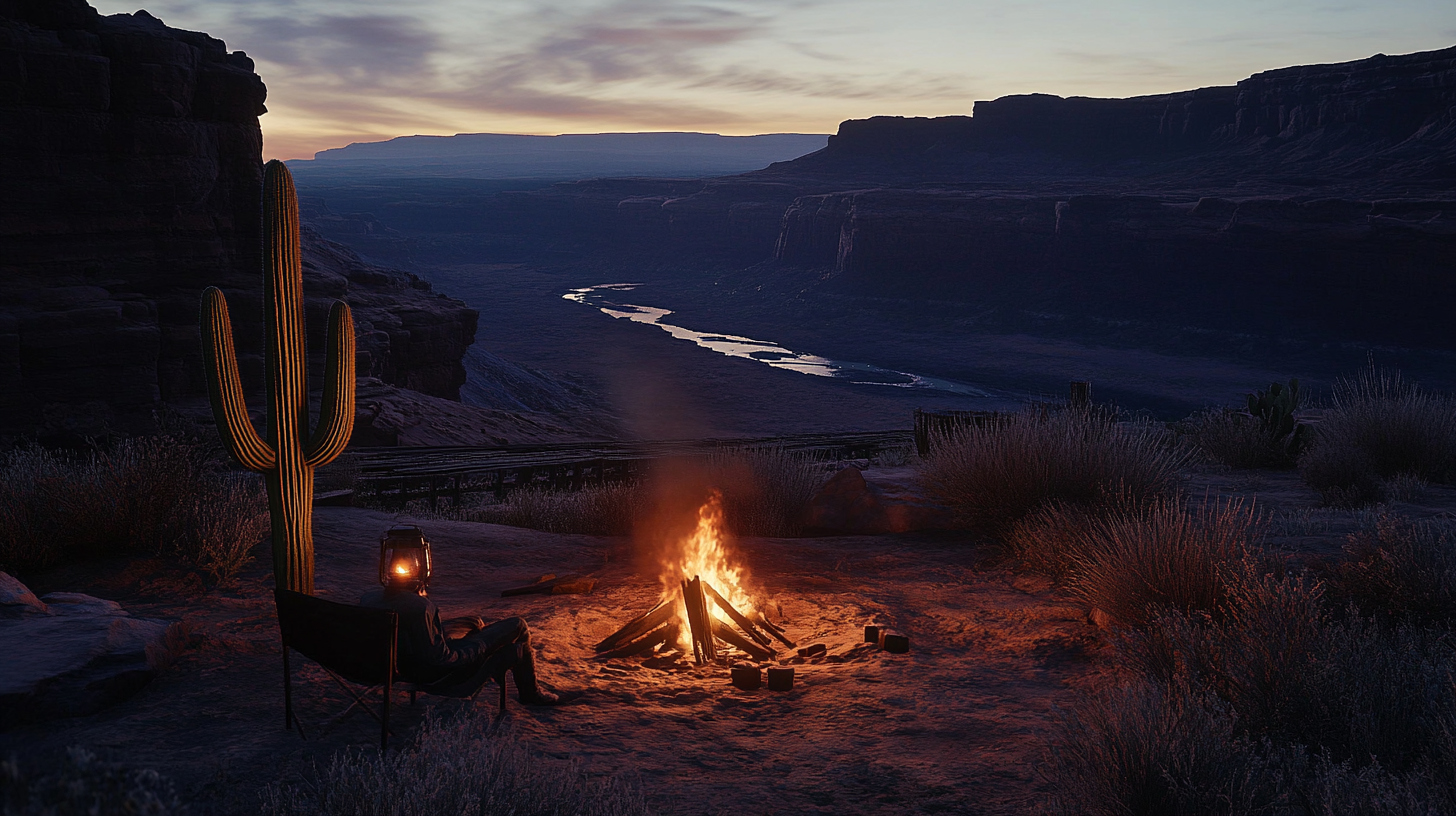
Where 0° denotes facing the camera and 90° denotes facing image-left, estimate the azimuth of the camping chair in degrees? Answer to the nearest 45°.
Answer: approximately 225°

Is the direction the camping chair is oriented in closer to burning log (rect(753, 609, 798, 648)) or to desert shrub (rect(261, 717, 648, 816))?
the burning log

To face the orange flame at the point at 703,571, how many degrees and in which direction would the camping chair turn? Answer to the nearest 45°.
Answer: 0° — it already faces it

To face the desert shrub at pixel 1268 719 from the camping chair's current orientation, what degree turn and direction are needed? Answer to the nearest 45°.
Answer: approximately 45° to its right

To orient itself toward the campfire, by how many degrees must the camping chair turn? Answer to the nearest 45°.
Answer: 0° — it already faces it
